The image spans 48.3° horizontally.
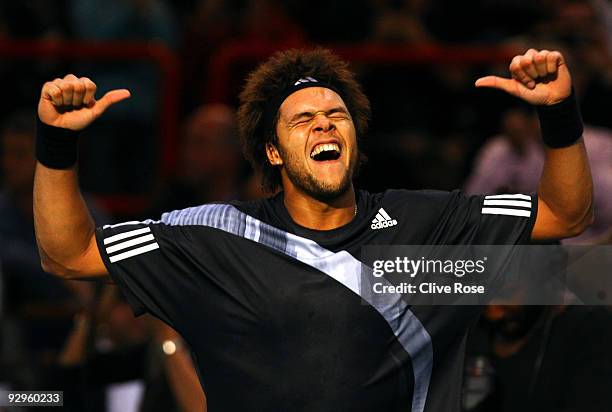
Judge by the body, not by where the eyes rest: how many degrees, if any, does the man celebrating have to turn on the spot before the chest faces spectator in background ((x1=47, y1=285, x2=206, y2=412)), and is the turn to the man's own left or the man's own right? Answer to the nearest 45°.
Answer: approximately 135° to the man's own right

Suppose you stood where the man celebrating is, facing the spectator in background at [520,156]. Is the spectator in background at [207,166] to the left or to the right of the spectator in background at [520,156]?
left

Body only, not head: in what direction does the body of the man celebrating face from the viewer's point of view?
toward the camera

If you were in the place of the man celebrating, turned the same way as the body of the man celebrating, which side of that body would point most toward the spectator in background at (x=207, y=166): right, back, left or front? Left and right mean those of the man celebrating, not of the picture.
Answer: back

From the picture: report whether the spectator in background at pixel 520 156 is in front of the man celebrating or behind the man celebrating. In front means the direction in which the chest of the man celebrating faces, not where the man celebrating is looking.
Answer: behind

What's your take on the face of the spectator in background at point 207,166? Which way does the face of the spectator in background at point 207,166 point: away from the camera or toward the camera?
toward the camera
